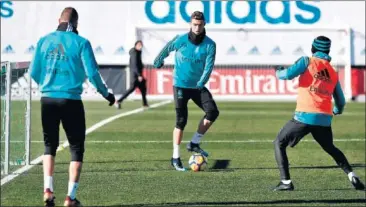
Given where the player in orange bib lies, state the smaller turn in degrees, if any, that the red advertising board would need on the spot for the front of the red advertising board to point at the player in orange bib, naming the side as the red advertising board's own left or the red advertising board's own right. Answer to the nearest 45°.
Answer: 0° — it already faces them

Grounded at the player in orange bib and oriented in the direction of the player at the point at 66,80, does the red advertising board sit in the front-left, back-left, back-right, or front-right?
back-right

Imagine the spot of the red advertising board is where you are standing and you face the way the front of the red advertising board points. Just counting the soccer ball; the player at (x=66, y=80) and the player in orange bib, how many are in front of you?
3

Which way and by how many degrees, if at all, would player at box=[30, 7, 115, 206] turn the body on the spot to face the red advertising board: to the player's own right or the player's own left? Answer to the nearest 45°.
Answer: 0° — they already face it

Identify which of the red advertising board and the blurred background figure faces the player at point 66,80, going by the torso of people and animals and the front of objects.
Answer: the red advertising board

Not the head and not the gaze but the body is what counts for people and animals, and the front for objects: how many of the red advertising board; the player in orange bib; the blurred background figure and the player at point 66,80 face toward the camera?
1

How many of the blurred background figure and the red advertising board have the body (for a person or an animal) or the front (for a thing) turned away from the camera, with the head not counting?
0

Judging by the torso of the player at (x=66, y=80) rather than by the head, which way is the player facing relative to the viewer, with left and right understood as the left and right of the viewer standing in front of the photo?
facing away from the viewer

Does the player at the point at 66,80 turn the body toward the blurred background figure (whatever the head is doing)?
yes

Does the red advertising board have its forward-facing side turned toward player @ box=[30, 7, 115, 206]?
yes

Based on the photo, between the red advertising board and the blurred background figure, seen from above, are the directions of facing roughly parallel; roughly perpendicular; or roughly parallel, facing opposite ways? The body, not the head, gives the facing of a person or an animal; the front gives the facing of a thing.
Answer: roughly perpendicular

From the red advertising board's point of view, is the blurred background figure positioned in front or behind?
in front

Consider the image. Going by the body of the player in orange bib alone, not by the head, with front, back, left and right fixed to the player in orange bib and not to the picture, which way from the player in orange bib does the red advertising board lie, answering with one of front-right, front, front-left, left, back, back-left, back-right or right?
front-right

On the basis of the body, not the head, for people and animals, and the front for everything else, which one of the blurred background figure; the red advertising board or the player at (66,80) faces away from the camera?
the player
